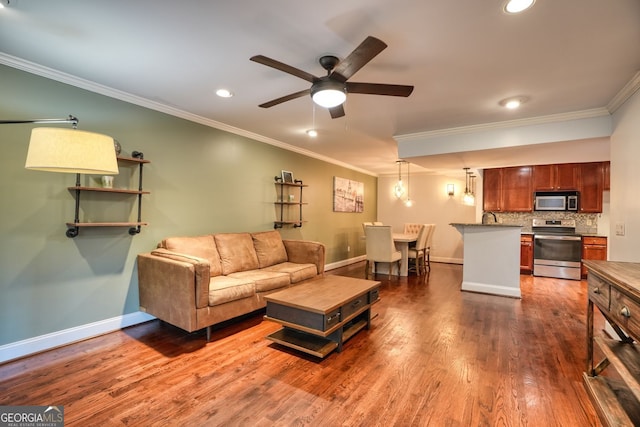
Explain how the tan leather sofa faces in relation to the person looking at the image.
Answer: facing the viewer and to the right of the viewer

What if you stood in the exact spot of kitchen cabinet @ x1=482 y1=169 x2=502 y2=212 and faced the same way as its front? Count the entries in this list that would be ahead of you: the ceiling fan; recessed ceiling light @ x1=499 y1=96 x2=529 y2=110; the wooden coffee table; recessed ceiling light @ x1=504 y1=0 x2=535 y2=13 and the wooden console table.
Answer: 5

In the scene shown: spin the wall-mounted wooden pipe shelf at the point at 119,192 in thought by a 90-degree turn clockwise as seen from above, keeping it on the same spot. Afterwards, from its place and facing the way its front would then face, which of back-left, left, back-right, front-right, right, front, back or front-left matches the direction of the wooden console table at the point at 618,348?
left

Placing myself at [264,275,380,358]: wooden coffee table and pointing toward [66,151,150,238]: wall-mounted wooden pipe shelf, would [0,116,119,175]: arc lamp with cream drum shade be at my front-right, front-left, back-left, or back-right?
front-left

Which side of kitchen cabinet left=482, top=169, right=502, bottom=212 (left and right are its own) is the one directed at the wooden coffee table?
front

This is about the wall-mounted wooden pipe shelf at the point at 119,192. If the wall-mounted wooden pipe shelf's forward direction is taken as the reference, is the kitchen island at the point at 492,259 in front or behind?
in front

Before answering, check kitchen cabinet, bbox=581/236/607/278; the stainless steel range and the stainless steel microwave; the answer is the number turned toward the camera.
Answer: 3

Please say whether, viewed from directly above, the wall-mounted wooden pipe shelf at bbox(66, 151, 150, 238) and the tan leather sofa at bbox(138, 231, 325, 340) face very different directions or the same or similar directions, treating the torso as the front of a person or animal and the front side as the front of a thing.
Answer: same or similar directions

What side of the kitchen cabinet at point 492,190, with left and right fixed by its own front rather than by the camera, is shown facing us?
front

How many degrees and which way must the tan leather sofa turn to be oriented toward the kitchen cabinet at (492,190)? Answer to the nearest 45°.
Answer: approximately 45° to its left

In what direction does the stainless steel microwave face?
toward the camera

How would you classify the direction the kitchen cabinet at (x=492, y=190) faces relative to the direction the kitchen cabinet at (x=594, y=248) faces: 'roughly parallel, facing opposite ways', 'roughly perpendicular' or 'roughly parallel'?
roughly parallel

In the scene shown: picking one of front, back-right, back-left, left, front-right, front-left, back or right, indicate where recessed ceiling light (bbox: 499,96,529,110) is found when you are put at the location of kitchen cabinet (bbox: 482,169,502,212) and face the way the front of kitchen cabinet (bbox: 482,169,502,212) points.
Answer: front

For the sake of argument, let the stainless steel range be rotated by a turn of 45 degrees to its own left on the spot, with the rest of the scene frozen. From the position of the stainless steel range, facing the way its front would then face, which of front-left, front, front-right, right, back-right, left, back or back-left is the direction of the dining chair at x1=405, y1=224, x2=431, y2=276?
right

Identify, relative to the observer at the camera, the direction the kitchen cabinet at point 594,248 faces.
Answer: facing the viewer

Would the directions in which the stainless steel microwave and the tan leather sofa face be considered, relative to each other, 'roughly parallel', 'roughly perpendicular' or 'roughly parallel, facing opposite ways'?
roughly perpendicular

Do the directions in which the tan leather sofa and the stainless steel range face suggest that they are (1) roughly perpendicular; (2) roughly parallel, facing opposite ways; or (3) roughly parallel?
roughly perpendicular
